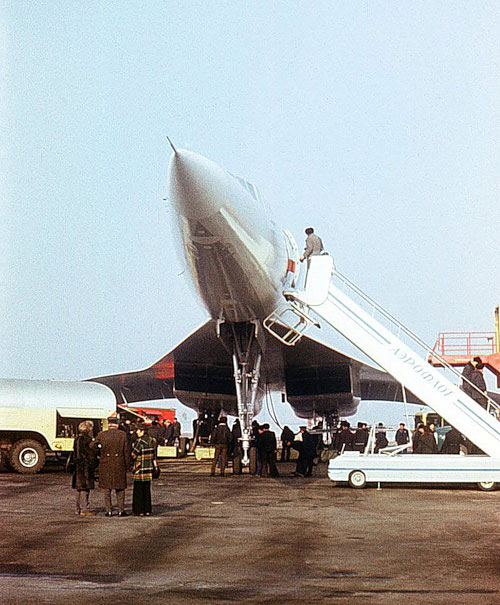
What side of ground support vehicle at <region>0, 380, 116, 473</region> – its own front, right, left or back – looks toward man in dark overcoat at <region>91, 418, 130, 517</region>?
left

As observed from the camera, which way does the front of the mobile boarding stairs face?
facing to the left of the viewer

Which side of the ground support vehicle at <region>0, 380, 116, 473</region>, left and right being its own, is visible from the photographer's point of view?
left

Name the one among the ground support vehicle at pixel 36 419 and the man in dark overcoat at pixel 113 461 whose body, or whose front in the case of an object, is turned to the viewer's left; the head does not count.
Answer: the ground support vehicle

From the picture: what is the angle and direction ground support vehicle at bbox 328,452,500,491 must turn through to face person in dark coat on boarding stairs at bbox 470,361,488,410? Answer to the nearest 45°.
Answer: approximately 135° to its right

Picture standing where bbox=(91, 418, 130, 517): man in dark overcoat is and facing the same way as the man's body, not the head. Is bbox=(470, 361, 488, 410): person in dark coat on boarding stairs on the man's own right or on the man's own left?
on the man's own right

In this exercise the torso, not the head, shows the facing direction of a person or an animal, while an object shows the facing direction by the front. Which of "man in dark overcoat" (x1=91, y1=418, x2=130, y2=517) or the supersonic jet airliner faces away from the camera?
the man in dark overcoat

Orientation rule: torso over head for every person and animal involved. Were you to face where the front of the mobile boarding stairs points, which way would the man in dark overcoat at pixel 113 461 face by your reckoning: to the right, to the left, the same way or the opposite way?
to the right

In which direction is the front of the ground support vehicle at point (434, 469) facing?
to the viewer's left

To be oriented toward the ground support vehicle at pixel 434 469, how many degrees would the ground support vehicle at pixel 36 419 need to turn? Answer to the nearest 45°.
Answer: approximately 135° to its left

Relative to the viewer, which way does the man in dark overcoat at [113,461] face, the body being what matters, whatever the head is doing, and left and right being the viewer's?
facing away from the viewer

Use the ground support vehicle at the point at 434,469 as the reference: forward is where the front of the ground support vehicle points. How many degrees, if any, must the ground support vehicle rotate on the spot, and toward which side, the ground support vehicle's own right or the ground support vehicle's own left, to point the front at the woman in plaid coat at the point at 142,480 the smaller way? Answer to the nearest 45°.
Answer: approximately 45° to the ground support vehicle's own left

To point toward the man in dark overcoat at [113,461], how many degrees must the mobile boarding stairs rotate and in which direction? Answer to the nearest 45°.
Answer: approximately 45° to its left
